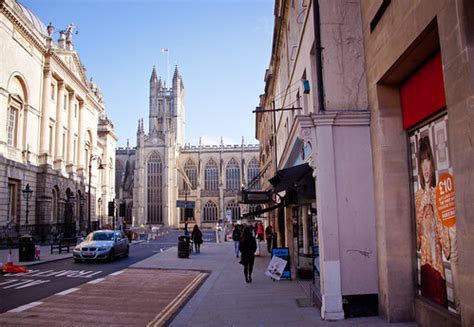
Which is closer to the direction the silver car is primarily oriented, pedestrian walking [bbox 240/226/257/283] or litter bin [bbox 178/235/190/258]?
the pedestrian walking

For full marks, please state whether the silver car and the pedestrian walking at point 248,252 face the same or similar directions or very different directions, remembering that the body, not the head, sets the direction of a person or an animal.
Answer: very different directions

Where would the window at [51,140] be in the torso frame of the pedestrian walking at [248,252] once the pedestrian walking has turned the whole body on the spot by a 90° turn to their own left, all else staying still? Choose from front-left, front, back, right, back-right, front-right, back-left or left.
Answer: front-right

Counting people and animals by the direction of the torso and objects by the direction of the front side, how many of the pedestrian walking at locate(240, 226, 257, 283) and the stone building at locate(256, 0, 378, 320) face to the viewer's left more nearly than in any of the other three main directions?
1

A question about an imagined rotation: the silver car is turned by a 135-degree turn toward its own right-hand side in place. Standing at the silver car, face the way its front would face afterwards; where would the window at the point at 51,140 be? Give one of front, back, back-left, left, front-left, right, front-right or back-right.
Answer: front

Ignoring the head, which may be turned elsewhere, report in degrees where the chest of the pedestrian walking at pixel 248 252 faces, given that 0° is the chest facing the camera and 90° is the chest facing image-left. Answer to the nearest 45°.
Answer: approximately 180°

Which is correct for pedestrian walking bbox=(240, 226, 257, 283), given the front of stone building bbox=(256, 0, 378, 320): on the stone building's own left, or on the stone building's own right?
on the stone building's own right

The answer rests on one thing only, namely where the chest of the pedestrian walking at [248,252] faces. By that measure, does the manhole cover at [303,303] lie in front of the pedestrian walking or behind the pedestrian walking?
behind

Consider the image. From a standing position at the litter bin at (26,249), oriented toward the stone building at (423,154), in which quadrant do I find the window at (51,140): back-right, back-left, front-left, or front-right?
back-left

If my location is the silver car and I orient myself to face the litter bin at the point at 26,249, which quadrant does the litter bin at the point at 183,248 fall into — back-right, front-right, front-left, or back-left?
back-right

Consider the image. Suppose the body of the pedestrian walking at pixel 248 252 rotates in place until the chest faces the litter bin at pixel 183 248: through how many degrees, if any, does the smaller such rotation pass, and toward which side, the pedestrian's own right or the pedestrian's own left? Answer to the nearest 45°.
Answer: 0° — they already face it

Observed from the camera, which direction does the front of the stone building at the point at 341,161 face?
facing to the left of the viewer

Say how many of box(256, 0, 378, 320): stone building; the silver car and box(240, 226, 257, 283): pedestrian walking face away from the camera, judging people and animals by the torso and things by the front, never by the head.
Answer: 1

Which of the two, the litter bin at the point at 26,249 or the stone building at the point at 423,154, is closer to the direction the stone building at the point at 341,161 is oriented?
the litter bin
